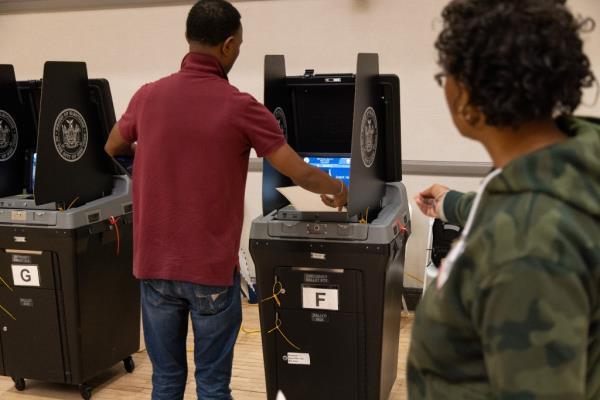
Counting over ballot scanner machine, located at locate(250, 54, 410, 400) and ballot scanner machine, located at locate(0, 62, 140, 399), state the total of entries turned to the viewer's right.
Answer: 0

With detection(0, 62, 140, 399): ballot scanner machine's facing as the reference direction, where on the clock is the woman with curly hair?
The woman with curly hair is roughly at 10 o'clock from the ballot scanner machine.

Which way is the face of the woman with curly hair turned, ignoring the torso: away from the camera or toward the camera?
away from the camera

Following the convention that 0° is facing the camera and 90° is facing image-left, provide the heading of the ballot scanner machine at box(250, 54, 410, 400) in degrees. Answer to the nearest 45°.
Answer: approximately 0°

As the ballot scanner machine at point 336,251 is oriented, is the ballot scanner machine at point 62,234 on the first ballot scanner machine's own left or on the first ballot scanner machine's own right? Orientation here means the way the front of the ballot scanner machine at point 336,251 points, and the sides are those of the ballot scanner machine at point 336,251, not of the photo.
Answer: on the first ballot scanner machine's own right

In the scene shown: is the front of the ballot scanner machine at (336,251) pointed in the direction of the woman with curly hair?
yes

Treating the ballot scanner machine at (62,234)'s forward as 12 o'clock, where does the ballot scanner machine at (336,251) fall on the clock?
the ballot scanner machine at (336,251) is roughly at 9 o'clock from the ballot scanner machine at (62,234).

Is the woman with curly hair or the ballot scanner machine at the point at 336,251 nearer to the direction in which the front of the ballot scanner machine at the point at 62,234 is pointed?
the woman with curly hair

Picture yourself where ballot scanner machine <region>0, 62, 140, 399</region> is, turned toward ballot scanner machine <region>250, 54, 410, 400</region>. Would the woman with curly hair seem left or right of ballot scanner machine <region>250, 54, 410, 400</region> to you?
right
